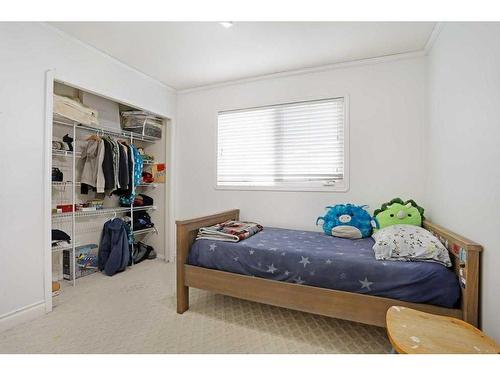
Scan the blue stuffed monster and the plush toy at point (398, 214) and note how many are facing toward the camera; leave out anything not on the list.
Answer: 2

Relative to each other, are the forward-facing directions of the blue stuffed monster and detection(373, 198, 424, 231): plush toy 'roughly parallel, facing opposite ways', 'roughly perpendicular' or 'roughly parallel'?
roughly parallel

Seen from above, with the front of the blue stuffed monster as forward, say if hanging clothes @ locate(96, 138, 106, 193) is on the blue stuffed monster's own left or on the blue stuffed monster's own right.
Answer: on the blue stuffed monster's own right

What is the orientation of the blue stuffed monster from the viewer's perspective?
toward the camera

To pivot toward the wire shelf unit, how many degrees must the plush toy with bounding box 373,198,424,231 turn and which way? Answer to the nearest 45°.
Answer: approximately 90° to its right

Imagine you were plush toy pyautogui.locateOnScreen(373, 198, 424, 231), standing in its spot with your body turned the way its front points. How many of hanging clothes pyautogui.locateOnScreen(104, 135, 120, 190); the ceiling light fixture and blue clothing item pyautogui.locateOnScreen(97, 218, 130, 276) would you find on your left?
0

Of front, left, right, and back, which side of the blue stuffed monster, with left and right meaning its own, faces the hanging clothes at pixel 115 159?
right

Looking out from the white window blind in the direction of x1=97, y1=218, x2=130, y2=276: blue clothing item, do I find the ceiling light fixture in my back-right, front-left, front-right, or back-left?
front-left

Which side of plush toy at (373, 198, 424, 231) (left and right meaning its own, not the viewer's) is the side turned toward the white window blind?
right

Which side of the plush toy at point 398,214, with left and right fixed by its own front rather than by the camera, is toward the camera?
front

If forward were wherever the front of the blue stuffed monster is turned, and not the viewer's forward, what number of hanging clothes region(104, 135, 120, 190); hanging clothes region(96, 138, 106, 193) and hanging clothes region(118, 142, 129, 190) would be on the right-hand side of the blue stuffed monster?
3
